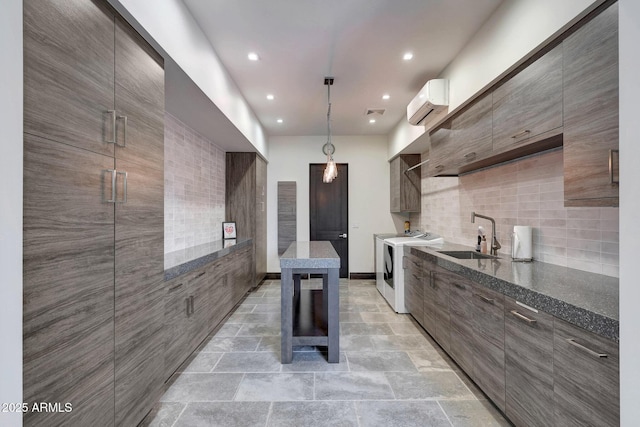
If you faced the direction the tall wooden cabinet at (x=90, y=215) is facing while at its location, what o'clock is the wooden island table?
The wooden island table is roughly at 10 o'clock from the tall wooden cabinet.

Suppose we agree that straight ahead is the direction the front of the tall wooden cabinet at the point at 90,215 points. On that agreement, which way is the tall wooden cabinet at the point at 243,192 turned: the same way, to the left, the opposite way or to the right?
the same way

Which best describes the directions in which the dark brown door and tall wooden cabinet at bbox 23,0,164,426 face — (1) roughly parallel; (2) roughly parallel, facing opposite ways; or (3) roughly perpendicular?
roughly perpendicular

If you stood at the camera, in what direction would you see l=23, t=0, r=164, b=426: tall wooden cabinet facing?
facing the viewer and to the right of the viewer

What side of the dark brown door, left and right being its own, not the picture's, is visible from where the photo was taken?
front

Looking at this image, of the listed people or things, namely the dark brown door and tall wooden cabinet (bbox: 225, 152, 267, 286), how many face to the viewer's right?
1

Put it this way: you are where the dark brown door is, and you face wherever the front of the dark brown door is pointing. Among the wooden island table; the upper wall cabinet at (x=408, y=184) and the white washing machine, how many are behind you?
0

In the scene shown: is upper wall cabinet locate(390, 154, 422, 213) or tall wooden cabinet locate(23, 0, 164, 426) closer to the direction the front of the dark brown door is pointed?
the tall wooden cabinet

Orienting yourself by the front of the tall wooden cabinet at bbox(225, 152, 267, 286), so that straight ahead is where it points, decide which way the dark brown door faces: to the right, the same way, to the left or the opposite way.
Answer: to the right

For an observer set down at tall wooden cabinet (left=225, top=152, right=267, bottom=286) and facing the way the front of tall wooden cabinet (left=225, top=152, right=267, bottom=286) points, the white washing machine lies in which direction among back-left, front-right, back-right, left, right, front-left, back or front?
front-right

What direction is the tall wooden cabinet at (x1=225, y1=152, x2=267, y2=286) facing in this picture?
to the viewer's right

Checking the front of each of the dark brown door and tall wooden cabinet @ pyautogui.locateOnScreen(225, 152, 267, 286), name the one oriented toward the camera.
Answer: the dark brown door

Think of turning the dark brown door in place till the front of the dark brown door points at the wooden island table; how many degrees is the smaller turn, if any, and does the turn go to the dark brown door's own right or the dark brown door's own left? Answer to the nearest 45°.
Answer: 0° — it already faces it

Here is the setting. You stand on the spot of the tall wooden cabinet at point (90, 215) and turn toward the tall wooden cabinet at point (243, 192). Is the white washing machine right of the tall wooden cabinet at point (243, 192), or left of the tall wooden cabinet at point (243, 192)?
right
